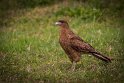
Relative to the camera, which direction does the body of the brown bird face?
to the viewer's left
